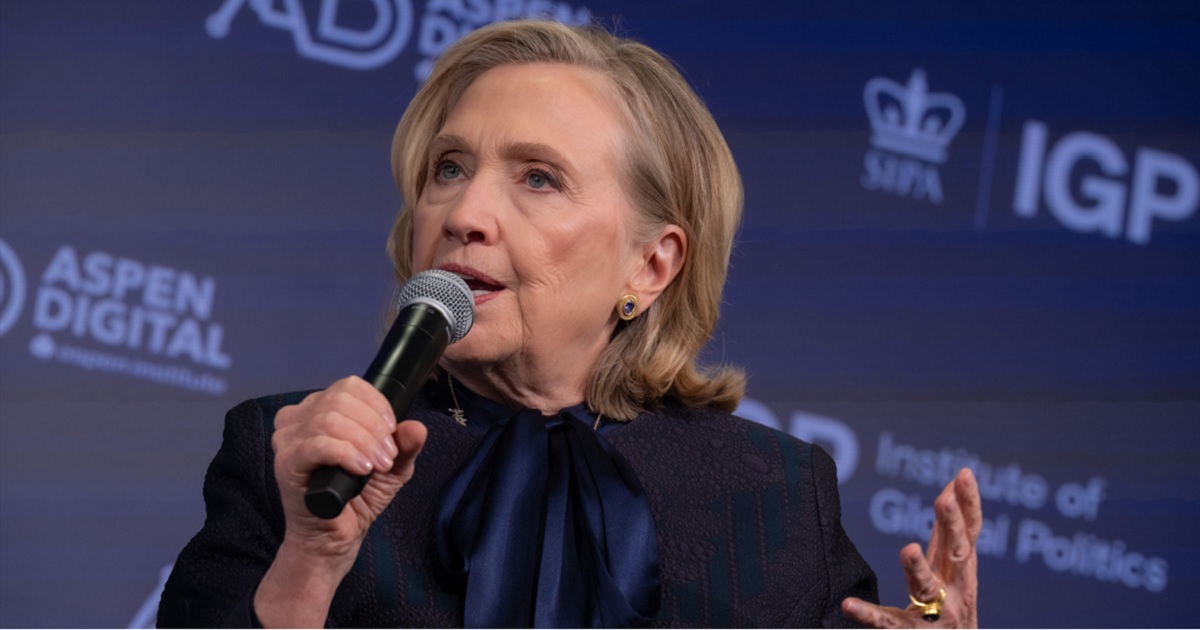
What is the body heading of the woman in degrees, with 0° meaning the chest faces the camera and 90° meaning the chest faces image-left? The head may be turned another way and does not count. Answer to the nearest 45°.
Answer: approximately 0°
